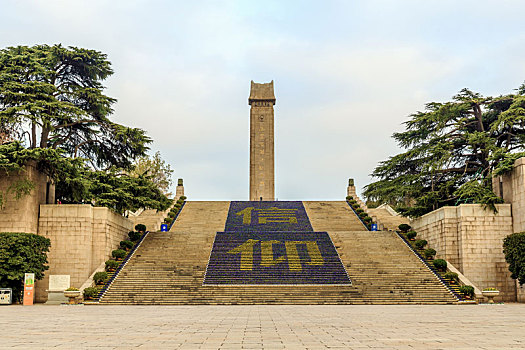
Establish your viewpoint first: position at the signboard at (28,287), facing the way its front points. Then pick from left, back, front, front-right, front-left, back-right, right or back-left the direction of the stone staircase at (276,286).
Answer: left

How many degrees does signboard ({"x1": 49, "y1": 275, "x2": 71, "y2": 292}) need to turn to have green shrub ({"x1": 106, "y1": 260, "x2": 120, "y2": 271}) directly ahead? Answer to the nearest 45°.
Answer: approximately 135° to its left

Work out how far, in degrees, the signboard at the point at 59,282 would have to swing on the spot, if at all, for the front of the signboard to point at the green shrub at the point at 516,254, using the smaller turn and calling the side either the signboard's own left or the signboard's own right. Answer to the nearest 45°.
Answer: approximately 90° to the signboard's own left
